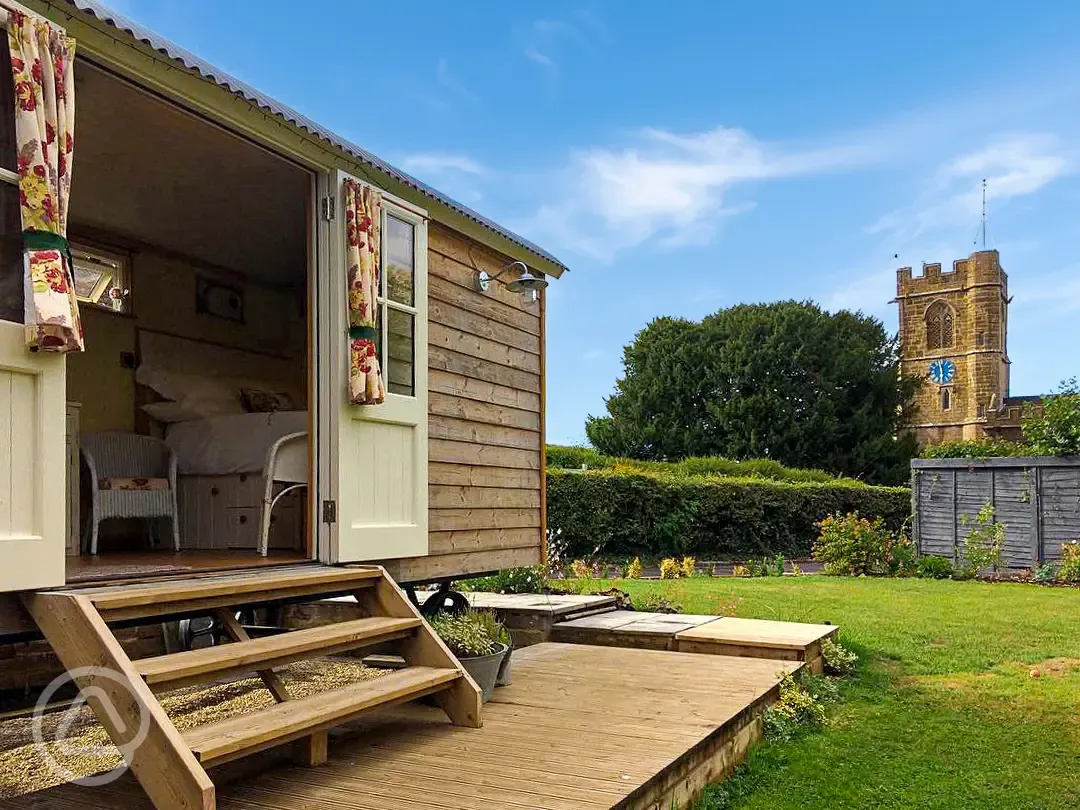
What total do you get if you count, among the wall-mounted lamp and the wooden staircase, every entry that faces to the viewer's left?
0

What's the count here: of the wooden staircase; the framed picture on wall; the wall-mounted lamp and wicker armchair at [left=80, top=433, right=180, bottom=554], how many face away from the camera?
0

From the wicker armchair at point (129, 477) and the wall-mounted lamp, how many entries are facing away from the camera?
0

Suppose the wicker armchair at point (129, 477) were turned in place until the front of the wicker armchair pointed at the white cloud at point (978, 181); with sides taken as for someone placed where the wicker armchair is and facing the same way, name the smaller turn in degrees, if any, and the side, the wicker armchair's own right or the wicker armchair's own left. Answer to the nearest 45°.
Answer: approximately 135° to the wicker armchair's own left

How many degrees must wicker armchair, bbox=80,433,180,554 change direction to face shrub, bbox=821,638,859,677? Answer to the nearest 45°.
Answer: approximately 90° to its left

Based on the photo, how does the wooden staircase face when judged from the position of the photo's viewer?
facing the viewer and to the right of the viewer

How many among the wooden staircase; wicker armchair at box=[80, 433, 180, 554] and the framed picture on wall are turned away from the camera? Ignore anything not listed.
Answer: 0

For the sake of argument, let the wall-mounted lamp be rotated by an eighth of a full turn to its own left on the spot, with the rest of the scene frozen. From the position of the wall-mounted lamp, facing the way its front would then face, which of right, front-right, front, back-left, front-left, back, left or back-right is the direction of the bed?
back

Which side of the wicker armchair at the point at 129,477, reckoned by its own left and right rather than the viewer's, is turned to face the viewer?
front

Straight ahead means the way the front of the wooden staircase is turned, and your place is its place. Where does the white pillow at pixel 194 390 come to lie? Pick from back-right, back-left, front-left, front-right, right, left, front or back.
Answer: back-left
